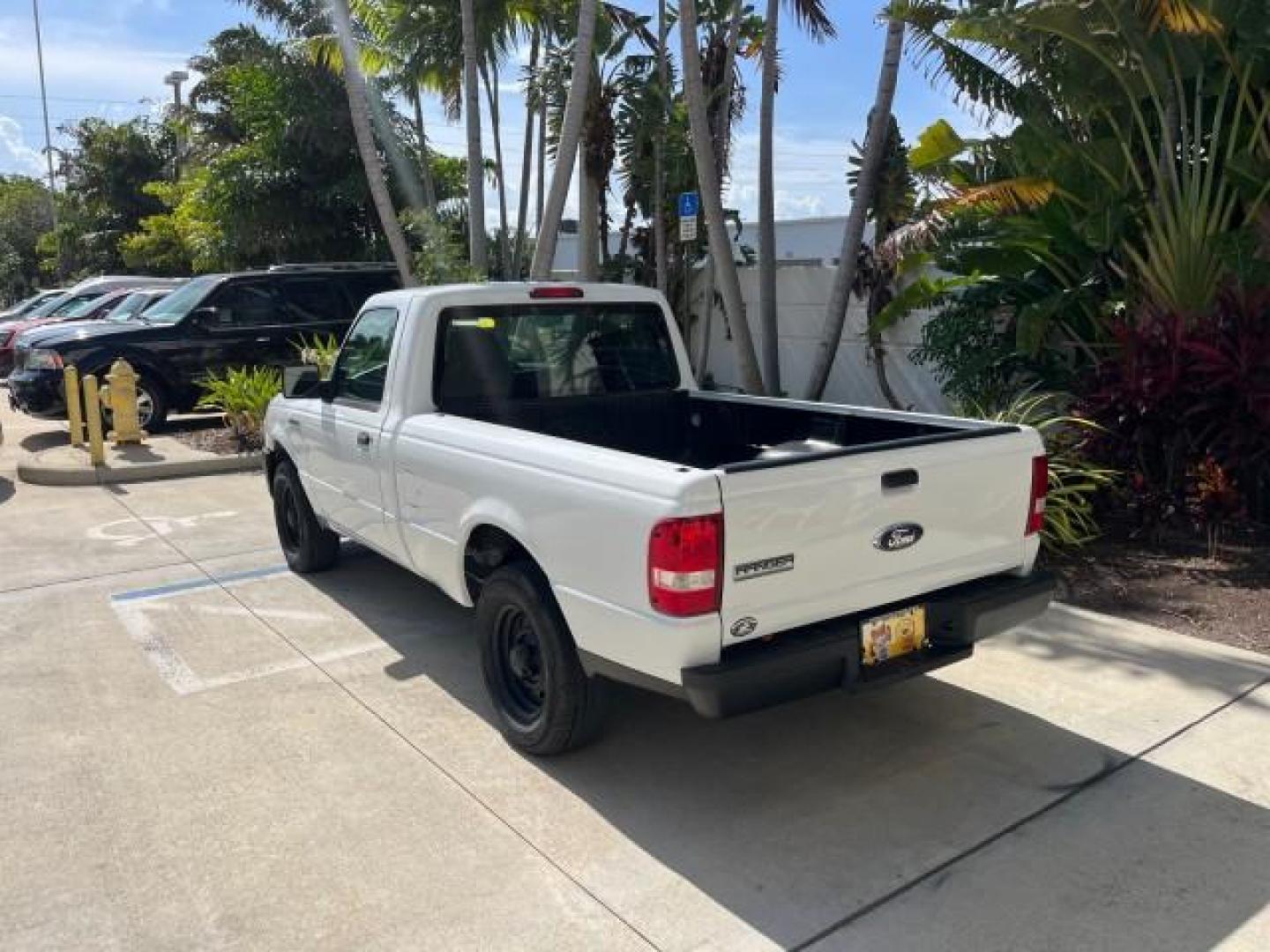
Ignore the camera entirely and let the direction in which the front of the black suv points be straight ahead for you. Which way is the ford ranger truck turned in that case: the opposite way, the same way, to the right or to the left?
to the right

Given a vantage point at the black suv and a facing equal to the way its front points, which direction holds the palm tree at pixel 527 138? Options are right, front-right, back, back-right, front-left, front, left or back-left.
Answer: back

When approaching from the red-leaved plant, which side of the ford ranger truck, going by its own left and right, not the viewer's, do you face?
right

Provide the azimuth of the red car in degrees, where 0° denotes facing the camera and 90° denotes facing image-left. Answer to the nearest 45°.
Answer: approximately 45°

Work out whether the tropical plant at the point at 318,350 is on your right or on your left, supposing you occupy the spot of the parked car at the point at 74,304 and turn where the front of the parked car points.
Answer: on your left

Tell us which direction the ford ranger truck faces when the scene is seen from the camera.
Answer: facing away from the viewer and to the left of the viewer

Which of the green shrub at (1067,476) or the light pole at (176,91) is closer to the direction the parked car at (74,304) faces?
the green shrub
